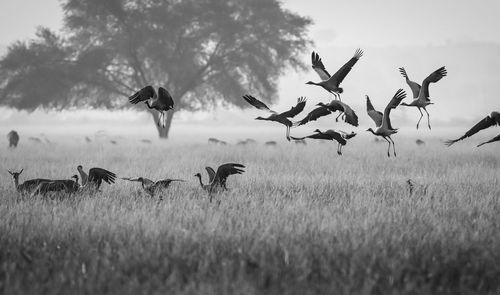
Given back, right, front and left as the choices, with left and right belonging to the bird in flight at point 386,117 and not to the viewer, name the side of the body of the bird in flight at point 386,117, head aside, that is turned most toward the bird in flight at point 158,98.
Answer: front

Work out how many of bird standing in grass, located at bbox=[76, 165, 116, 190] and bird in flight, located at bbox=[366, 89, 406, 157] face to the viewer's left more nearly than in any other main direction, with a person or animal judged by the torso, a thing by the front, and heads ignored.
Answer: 2

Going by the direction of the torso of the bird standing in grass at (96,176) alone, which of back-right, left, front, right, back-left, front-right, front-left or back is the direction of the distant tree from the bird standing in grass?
right

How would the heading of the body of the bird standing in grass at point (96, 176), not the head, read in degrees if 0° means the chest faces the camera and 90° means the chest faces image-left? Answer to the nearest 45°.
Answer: approximately 90°

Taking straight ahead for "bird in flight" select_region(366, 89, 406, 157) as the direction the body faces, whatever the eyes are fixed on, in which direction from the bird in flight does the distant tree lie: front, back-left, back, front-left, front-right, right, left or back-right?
front-right

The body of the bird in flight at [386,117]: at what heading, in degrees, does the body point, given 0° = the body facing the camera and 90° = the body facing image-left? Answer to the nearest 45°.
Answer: approximately 90°
